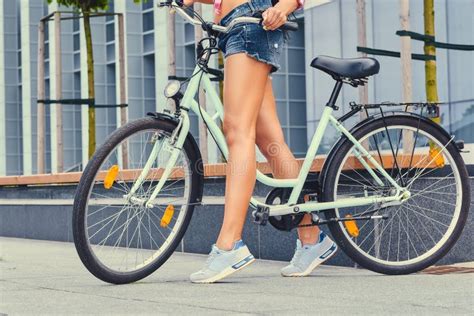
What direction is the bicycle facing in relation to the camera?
to the viewer's left
